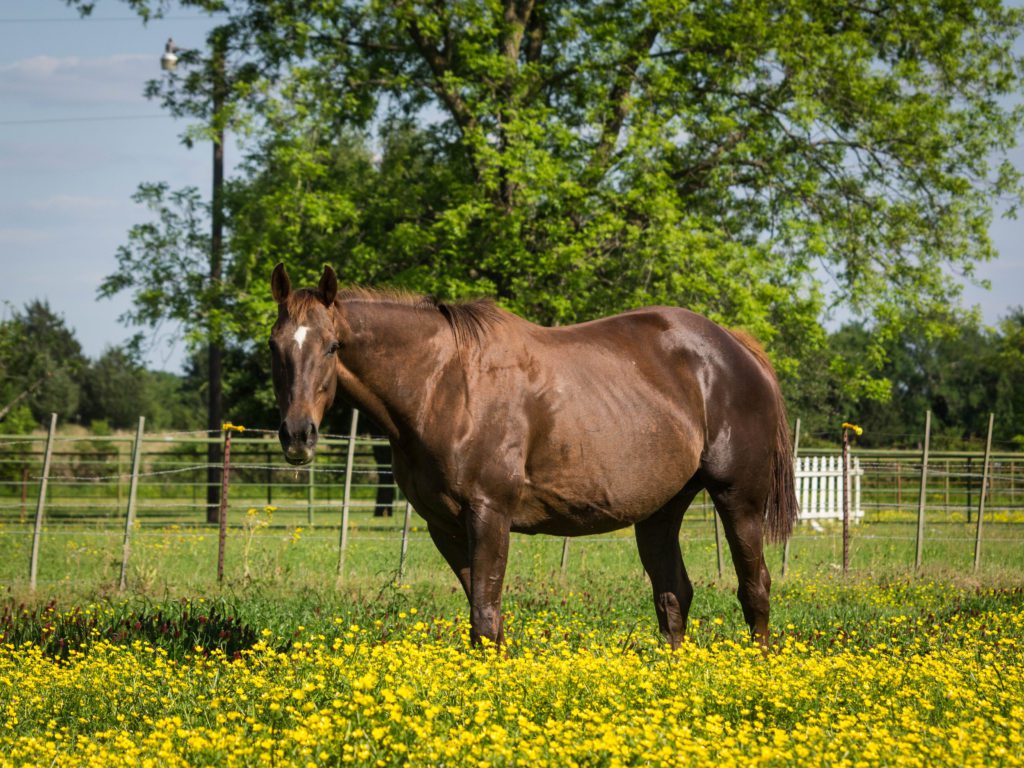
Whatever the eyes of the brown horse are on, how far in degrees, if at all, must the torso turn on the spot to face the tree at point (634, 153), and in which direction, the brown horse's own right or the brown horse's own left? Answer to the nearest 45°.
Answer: approximately 90° to the brown horse's own right

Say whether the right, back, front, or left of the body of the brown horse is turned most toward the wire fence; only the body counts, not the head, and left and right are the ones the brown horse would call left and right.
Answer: right

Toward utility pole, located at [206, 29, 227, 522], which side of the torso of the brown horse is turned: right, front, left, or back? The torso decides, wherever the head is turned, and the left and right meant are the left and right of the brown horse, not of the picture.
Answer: right

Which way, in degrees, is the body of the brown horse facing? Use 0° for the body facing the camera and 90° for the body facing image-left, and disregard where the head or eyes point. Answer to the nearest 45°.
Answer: approximately 90°

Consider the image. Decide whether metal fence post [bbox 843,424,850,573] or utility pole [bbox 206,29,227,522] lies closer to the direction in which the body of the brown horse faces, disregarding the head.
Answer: the utility pole

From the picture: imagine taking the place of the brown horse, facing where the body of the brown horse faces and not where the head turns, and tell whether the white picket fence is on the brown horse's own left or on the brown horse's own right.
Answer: on the brown horse's own right
